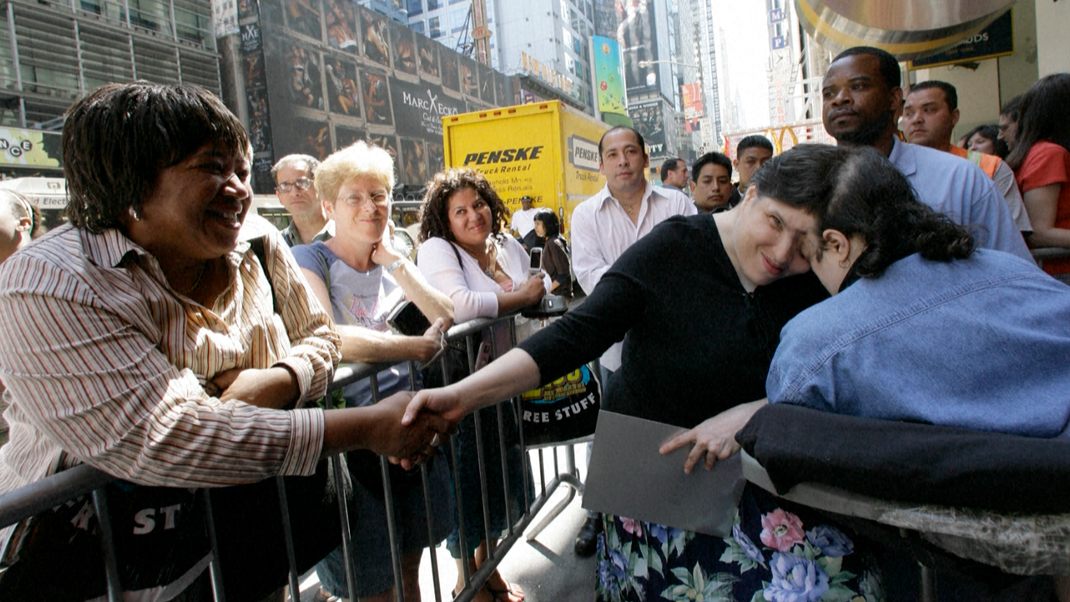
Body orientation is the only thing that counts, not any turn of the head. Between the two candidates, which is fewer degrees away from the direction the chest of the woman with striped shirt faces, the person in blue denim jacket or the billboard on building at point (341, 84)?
the person in blue denim jacket

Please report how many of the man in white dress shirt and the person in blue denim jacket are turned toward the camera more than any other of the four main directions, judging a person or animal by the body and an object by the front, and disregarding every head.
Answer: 1

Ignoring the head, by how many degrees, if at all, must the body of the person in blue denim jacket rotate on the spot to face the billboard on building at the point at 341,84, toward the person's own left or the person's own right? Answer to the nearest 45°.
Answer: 0° — they already face it

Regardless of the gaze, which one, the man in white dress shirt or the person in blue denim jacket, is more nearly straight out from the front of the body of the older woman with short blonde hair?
the person in blue denim jacket

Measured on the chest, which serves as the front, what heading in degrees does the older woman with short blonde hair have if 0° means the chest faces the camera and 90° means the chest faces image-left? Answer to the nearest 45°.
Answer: approximately 315°

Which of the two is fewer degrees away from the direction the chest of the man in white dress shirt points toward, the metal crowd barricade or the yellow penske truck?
the metal crowd barricade

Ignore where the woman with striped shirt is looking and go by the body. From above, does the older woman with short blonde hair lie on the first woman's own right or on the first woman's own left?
on the first woman's own left

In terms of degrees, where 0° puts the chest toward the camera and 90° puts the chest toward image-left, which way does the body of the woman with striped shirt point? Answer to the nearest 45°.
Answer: approximately 315°
